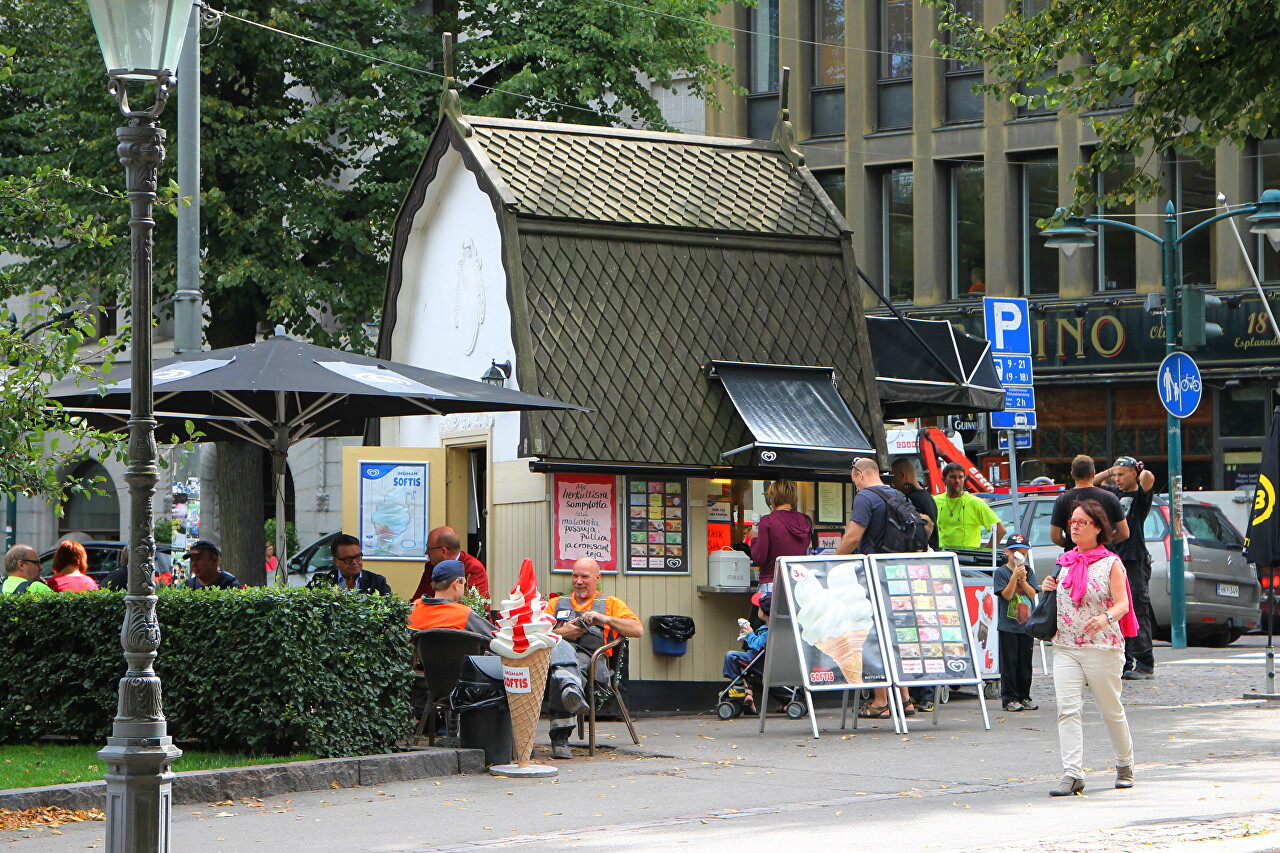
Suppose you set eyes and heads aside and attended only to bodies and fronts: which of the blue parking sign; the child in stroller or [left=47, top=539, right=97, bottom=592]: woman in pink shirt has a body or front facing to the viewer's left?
the child in stroller

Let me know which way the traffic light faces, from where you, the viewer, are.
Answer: facing to the right of the viewer

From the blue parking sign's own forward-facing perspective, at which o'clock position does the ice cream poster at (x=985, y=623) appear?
The ice cream poster is roughly at 12 o'clock from the blue parking sign.

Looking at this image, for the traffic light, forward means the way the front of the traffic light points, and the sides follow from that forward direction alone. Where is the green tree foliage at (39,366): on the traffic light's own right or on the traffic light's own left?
on the traffic light's own right

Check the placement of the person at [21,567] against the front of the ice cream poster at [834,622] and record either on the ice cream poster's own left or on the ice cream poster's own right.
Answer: on the ice cream poster's own right

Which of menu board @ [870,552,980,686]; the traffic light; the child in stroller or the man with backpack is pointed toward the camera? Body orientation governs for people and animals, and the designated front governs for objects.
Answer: the menu board

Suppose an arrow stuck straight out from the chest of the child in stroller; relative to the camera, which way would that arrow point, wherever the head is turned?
to the viewer's left

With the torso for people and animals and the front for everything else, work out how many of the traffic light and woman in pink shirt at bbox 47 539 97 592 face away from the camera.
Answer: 1

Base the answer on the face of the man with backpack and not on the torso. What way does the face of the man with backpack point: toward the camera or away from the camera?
away from the camera

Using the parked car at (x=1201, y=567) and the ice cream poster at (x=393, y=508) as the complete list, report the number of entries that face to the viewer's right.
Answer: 0

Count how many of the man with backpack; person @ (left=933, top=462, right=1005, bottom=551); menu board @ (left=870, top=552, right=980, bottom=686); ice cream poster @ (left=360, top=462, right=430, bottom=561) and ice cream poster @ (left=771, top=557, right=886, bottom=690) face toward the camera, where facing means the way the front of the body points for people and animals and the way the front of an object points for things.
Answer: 4

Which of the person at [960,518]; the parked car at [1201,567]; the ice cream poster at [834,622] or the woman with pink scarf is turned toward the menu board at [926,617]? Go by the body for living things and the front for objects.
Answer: the person

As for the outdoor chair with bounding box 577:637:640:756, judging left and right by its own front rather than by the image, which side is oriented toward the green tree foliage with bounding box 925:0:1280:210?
back

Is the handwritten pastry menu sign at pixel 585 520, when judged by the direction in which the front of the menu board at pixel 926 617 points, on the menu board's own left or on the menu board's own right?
on the menu board's own right

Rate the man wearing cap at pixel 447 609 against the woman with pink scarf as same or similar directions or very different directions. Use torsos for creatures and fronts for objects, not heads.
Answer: very different directions

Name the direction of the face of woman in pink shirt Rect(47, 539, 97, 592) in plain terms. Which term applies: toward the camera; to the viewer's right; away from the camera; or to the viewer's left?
away from the camera
